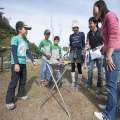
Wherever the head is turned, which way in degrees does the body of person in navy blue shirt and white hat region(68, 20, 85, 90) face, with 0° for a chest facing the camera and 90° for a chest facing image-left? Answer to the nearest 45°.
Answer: approximately 0°

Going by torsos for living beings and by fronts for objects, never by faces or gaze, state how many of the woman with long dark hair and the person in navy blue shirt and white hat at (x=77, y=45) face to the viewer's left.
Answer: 1

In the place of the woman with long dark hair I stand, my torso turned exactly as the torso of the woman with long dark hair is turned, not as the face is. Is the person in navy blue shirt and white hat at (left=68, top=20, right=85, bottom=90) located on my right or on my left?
on my right

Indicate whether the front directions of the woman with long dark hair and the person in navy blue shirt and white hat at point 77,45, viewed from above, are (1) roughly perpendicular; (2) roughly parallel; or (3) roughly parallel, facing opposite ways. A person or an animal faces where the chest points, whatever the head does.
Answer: roughly perpendicular

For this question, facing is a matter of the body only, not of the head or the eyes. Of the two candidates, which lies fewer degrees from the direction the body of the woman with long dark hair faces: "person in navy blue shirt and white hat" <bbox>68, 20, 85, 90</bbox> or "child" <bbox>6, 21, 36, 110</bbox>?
the child

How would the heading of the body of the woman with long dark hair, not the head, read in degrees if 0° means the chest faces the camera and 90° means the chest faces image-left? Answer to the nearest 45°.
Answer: approximately 90°

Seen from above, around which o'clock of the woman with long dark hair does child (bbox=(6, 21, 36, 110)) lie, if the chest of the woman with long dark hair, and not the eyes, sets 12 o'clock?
The child is roughly at 12 o'clock from the woman with long dark hair.
